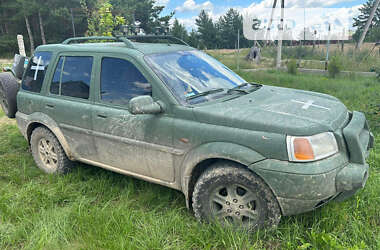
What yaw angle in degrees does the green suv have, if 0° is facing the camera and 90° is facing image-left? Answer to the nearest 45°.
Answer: approximately 315°

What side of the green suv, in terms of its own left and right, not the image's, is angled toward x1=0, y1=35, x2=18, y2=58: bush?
back

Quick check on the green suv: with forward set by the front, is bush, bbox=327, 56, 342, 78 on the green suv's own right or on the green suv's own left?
on the green suv's own left

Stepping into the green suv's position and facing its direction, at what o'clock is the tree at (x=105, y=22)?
The tree is roughly at 7 o'clock from the green suv.

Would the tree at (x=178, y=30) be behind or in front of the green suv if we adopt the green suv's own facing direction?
behind

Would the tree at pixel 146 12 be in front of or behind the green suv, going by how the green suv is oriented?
behind

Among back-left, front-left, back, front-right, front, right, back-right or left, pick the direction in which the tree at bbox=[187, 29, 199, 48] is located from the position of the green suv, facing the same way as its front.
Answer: back-left
